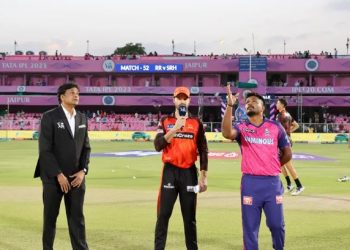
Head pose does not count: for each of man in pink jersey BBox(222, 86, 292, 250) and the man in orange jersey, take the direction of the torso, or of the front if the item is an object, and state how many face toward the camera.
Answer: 2

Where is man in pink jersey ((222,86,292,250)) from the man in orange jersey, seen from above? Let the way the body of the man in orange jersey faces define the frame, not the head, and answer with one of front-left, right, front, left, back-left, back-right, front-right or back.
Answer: front-left

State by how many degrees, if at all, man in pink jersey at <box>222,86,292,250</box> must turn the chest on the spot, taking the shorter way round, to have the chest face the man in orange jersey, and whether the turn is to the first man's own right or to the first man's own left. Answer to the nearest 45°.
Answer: approximately 135° to the first man's own right

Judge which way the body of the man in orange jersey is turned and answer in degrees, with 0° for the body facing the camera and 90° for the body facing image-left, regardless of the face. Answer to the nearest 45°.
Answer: approximately 0°

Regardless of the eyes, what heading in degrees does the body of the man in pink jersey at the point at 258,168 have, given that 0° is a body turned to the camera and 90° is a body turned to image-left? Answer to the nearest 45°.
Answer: approximately 0°
